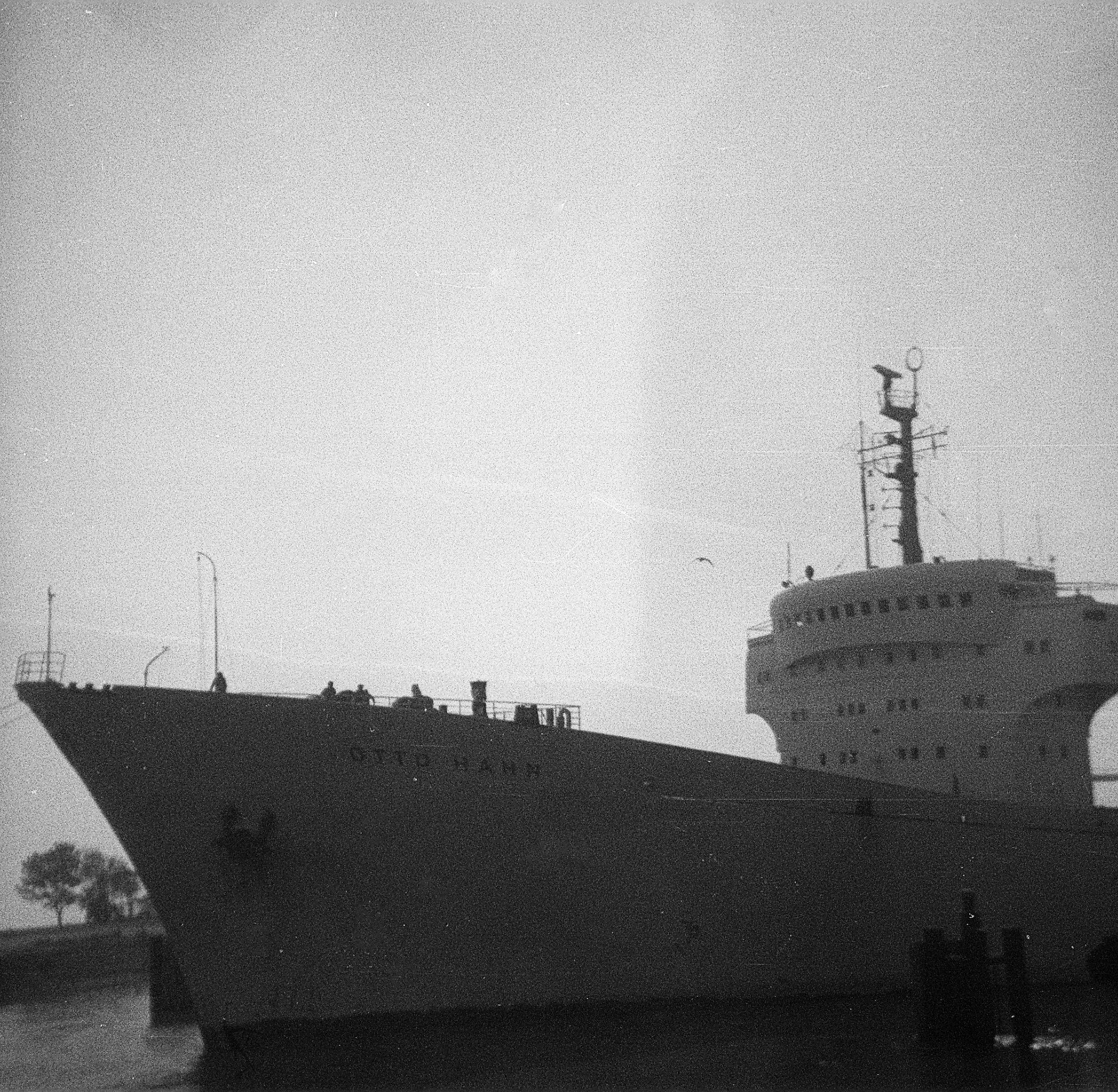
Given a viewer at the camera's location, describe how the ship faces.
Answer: facing the viewer and to the left of the viewer

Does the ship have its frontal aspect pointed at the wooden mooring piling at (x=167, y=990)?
yes
